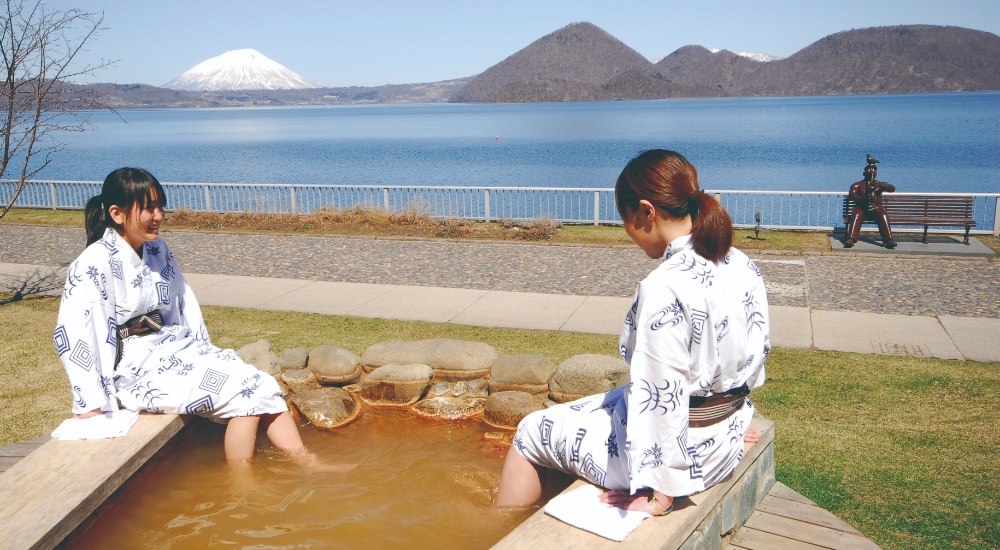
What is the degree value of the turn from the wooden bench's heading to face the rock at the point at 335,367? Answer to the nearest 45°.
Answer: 0° — it already faces it

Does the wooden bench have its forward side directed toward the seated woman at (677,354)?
yes

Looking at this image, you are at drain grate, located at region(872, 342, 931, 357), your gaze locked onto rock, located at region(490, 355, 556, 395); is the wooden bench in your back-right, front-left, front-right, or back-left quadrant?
back-right

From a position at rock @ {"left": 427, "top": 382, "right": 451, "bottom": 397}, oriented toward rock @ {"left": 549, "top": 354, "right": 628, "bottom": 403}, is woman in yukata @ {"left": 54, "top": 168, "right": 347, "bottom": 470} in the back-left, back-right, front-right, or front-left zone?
back-right

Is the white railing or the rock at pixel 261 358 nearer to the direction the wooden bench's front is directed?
the rock

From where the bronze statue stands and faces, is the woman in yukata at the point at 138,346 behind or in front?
in front

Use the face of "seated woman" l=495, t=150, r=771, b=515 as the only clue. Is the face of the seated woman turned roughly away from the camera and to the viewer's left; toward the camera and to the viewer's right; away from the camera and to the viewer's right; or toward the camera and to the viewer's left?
away from the camera and to the viewer's left

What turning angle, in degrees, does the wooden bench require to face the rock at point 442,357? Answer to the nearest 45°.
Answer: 0° — it already faces it

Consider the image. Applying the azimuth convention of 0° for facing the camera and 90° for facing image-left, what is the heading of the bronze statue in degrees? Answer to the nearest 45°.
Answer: approximately 0°

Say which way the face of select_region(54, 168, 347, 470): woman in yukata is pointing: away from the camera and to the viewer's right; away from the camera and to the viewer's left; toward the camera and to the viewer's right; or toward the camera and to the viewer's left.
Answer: toward the camera and to the viewer's right

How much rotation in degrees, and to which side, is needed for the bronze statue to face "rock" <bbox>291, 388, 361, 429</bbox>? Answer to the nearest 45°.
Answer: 0° — it already faces it

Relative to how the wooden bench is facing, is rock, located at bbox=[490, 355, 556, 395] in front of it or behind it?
in front

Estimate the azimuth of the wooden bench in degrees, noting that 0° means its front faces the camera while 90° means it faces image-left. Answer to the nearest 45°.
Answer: approximately 0°

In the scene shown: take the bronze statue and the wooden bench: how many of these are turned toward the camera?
2
